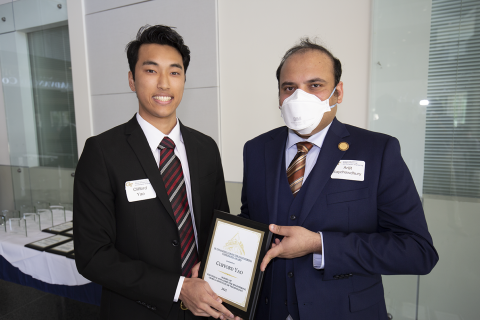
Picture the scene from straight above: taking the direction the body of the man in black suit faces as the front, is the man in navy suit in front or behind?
in front

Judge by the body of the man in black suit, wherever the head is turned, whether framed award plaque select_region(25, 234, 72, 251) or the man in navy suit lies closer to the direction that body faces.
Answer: the man in navy suit

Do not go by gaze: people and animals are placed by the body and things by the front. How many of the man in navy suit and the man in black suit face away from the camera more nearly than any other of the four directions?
0

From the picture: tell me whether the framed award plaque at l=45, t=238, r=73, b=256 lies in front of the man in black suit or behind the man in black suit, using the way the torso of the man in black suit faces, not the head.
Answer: behind

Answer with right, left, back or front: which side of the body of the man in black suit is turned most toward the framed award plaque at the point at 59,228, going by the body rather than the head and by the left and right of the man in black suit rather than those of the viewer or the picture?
back

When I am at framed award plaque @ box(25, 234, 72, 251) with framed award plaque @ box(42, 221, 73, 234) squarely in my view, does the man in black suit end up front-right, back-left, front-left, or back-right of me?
back-right

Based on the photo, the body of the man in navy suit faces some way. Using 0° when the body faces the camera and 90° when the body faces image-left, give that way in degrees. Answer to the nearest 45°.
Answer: approximately 45°

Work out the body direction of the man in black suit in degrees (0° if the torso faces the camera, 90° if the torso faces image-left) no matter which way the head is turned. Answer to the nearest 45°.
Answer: approximately 315°

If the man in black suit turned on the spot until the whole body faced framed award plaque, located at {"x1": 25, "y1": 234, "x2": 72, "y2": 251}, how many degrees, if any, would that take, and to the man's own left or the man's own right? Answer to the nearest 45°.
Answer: approximately 180°
